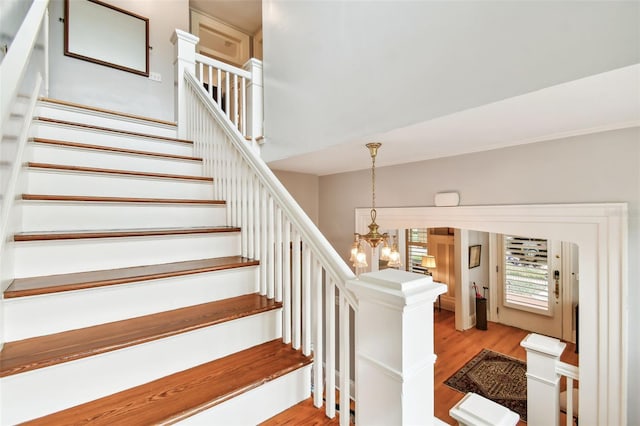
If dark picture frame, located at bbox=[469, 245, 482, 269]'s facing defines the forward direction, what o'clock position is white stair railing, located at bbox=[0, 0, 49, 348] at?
The white stair railing is roughly at 2 o'clock from the dark picture frame.

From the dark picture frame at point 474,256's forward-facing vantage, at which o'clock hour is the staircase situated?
The staircase is roughly at 2 o'clock from the dark picture frame.

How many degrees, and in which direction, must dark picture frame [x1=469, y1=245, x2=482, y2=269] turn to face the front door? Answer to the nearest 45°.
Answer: approximately 45° to its left

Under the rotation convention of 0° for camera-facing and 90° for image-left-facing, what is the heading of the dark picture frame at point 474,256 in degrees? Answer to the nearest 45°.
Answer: approximately 315°

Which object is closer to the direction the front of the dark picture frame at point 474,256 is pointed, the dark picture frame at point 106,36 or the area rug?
the area rug

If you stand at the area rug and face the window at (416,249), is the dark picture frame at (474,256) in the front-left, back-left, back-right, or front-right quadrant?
front-right

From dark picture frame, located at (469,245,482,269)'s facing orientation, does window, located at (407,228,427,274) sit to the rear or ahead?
to the rear

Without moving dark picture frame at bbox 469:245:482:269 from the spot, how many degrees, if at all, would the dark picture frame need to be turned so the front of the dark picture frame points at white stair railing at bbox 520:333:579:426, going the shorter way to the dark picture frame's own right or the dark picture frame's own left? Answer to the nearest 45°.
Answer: approximately 45° to the dark picture frame's own right

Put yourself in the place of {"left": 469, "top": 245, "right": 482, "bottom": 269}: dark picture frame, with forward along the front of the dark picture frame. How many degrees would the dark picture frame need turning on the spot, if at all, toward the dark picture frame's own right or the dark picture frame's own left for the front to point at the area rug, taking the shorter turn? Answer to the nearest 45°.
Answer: approximately 45° to the dark picture frame's own right
